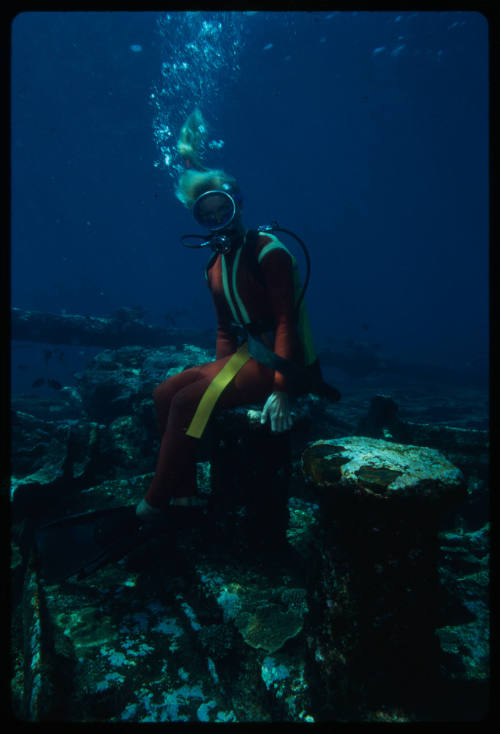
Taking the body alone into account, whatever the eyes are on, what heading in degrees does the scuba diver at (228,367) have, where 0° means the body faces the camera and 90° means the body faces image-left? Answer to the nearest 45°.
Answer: approximately 45°

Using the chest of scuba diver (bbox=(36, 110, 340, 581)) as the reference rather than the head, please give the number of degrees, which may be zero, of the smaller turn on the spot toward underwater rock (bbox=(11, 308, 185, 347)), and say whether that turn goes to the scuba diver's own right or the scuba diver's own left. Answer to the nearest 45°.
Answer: approximately 135° to the scuba diver's own right

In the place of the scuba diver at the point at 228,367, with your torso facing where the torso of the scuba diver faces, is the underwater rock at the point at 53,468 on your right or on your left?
on your right

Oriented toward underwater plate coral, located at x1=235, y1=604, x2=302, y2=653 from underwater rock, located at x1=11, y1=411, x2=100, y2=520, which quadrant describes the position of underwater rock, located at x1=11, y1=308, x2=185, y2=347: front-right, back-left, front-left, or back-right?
back-left

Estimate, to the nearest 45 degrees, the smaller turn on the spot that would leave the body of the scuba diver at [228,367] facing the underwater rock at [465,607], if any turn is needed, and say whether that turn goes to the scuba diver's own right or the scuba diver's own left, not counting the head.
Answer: approximately 90° to the scuba diver's own left

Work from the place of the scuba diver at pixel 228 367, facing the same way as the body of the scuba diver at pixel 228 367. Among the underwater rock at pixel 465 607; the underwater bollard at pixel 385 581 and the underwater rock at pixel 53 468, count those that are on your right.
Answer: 1

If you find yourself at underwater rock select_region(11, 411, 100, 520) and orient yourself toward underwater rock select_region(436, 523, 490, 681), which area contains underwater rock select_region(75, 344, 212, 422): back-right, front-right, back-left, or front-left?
back-left

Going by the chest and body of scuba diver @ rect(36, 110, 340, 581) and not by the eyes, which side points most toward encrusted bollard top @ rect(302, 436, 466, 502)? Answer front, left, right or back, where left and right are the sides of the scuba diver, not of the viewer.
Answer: left

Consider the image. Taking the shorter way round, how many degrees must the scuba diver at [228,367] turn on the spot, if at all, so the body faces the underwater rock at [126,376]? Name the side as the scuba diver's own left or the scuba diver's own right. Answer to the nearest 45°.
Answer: approximately 135° to the scuba diver's own right
